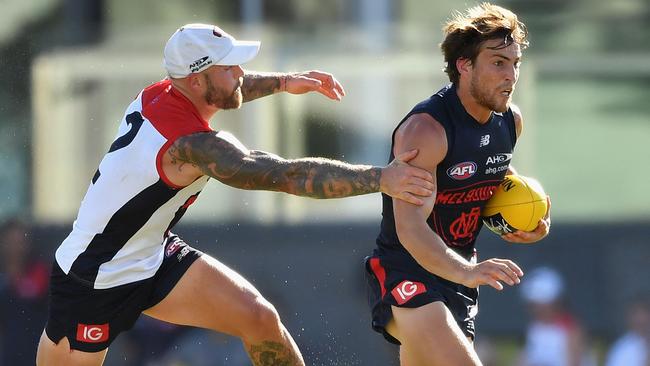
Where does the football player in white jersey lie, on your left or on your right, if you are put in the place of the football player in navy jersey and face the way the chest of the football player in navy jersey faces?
on your right

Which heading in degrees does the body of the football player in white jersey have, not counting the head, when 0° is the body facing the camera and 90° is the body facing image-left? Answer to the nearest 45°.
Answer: approximately 270°

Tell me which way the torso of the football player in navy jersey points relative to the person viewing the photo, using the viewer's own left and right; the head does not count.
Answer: facing the viewer and to the right of the viewer

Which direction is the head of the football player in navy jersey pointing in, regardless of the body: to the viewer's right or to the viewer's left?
to the viewer's right

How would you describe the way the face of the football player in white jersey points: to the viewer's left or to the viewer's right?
to the viewer's right

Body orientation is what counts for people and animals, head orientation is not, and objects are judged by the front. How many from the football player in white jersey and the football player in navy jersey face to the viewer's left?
0

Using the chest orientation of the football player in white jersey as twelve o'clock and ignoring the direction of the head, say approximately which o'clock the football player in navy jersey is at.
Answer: The football player in navy jersey is roughly at 12 o'clock from the football player in white jersey.
